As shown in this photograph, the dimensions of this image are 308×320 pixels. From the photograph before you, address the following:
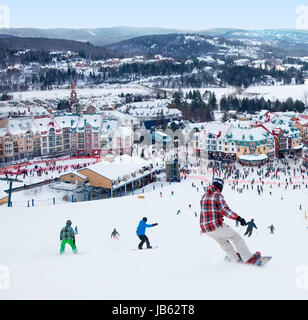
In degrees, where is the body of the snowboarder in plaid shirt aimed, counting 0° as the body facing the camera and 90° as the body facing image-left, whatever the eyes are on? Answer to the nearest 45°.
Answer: approximately 225°
